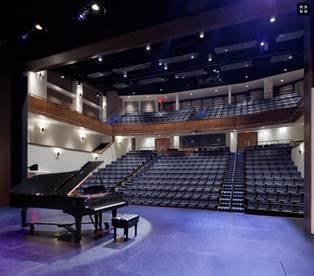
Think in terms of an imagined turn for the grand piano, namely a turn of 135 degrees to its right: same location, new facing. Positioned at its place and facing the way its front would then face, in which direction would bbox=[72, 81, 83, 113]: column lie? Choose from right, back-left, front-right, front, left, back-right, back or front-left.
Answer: right

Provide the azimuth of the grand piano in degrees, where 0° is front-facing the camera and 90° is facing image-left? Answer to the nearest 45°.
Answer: approximately 315°

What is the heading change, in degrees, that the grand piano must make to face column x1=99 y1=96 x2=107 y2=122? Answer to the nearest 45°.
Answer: approximately 135° to its left

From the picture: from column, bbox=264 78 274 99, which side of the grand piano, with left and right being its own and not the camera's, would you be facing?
left

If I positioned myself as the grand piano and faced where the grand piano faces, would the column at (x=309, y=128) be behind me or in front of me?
in front
